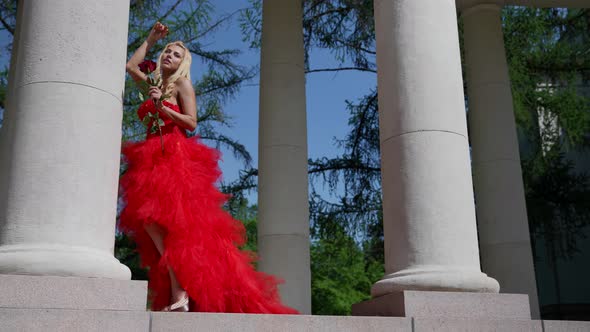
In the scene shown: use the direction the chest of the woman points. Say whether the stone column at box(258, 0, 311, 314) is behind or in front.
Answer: behind

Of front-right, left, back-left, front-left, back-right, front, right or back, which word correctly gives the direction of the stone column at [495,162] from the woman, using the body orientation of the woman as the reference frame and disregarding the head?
back

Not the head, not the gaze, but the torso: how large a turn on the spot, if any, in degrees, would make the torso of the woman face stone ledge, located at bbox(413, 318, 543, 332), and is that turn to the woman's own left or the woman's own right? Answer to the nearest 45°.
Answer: approximately 135° to the woman's own left

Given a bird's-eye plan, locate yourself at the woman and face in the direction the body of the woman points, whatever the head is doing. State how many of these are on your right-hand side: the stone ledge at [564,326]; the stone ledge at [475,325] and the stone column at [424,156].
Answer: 0

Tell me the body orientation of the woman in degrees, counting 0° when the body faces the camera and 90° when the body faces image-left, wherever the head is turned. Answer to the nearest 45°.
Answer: approximately 45°

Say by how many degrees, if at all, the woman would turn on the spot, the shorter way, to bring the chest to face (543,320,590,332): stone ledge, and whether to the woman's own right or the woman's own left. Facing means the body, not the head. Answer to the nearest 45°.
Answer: approximately 135° to the woman's own left

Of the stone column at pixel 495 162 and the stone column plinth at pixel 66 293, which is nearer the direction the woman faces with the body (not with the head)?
the stone column plinth
